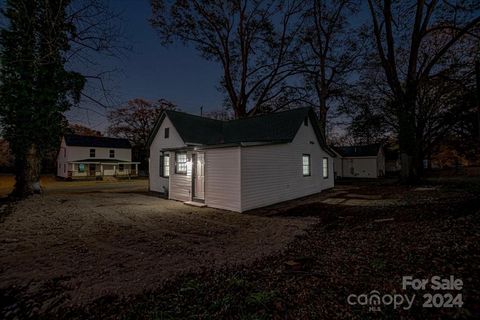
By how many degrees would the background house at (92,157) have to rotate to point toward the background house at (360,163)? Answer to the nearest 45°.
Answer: approximately 45° to its left

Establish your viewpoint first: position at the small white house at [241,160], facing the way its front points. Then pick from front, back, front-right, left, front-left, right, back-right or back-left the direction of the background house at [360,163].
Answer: back

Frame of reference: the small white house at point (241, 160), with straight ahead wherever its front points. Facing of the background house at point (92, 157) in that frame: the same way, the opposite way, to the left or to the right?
to the left

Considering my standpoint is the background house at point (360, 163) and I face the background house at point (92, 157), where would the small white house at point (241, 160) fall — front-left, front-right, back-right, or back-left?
front-left

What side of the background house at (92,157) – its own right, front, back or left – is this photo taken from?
front

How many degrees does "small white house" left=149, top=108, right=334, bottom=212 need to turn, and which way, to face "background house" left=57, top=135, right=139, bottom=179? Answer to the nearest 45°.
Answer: approximately 90° to its right

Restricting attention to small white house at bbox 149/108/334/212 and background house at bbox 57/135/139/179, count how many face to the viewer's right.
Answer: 0

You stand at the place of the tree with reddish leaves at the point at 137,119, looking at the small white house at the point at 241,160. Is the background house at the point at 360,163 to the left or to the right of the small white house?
left

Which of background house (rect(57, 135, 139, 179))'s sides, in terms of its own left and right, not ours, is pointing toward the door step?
front

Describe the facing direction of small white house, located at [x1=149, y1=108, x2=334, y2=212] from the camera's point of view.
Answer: facing the viewer and to the left of the viewer
